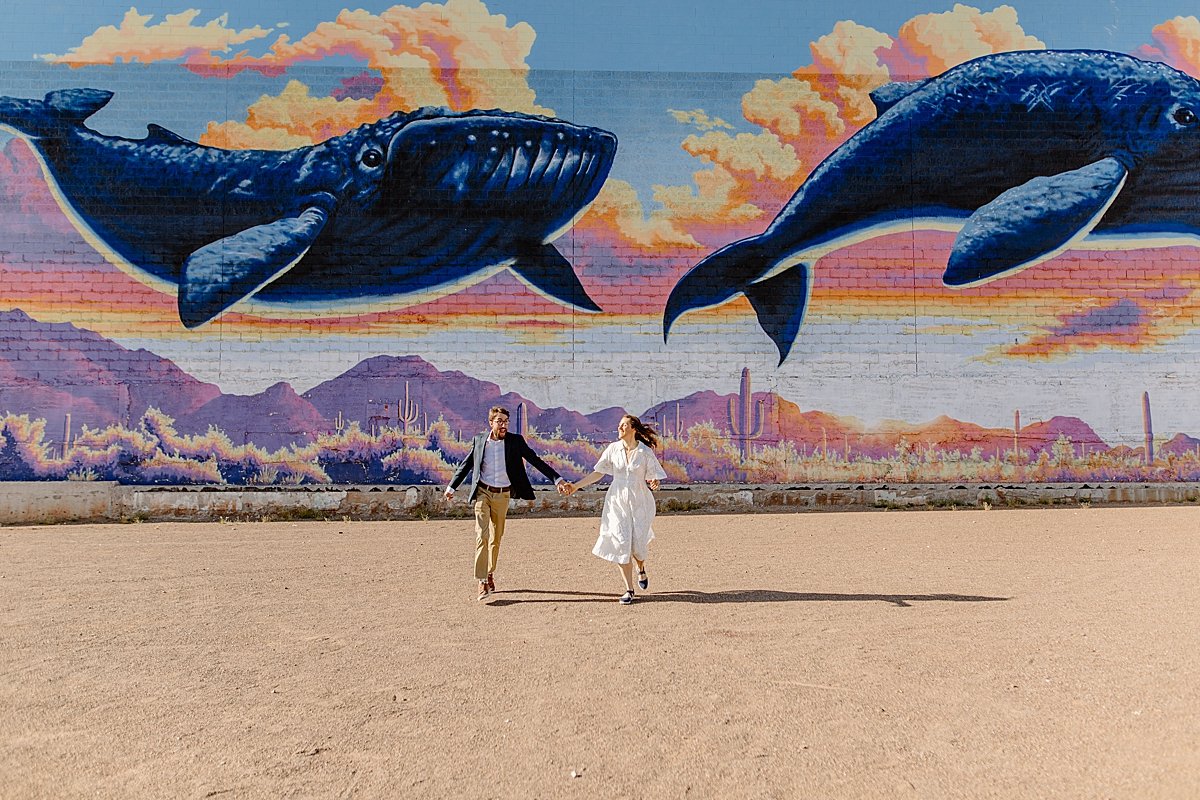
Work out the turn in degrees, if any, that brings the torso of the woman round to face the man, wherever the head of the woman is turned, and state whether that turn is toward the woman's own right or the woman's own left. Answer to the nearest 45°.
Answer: approximately 90° to the woman's own right

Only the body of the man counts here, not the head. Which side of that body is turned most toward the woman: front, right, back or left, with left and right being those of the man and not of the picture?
left

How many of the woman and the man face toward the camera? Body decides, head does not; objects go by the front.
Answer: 2

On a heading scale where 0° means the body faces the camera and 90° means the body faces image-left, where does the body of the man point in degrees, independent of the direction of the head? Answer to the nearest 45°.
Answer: approximately 0°
